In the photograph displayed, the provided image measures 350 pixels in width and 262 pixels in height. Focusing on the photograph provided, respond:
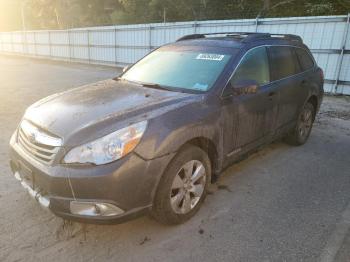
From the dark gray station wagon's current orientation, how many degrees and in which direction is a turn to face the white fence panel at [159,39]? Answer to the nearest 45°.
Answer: approximately 135° to its right

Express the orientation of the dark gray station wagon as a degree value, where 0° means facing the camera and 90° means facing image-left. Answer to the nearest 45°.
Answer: approximately 45°
